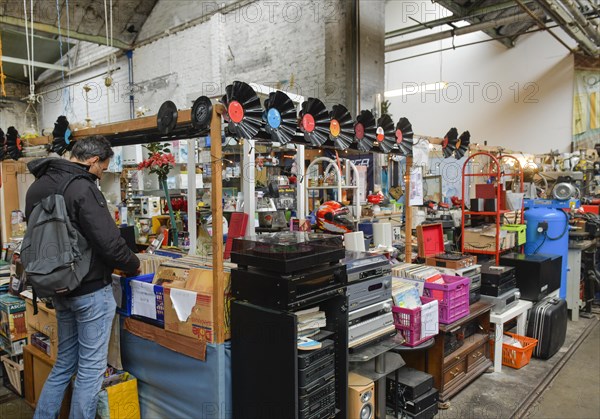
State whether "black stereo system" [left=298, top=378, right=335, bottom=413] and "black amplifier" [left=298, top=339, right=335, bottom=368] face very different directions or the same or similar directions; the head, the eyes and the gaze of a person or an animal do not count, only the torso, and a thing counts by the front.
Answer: same or similar directions

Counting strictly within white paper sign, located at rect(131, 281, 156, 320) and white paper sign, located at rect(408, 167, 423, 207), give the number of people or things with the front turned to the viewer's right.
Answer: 0

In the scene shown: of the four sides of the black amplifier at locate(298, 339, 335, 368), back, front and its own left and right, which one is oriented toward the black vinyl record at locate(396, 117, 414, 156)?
left

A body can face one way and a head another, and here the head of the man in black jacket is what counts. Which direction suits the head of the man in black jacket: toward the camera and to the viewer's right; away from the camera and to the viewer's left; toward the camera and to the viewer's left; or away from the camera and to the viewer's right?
away from the camera and to the viewer's right

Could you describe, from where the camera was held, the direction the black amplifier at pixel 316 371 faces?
facing the viewer and to the right of the viewer

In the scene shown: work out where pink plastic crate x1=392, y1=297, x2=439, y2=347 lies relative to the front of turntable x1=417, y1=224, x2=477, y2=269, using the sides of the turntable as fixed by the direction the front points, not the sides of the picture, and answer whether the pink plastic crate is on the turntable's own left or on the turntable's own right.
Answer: on the turntable's own right

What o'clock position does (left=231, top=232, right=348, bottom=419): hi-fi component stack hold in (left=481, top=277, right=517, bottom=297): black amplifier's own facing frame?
The hi-fi component stack is roughly at 2 o'clock from the black amplifier.

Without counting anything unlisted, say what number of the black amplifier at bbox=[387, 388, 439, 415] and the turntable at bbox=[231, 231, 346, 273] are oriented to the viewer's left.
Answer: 0
